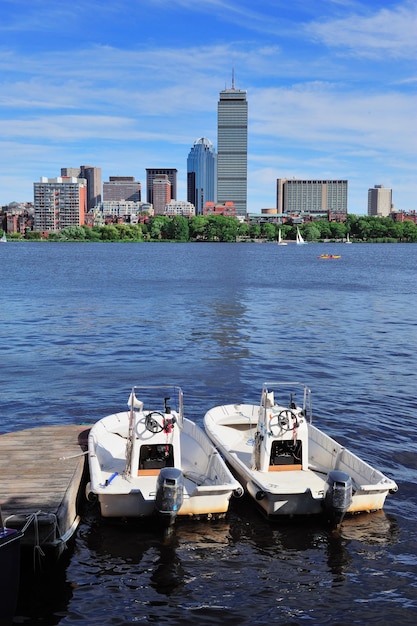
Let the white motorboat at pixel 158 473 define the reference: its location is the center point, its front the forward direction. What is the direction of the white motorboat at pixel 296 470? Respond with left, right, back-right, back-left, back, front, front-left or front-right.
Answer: right

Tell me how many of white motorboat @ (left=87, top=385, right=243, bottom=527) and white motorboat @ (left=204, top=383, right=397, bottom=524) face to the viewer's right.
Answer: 0

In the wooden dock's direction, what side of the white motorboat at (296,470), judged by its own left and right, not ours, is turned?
left

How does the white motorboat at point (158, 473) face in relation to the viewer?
away from the camera

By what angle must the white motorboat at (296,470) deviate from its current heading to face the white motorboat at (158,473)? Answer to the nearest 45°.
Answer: approximately 45° to its left

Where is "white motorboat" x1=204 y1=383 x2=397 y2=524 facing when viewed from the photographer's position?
facing away from the viewer and to the left of the viewer

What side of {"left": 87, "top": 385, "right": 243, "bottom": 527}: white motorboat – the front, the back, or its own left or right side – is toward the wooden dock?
left
